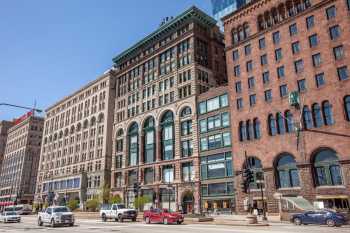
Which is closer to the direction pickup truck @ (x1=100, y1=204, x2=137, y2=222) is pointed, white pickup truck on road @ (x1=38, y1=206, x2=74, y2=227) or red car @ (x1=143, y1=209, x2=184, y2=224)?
the red car

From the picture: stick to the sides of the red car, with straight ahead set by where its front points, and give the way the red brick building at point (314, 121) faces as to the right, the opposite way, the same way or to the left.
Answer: to the right

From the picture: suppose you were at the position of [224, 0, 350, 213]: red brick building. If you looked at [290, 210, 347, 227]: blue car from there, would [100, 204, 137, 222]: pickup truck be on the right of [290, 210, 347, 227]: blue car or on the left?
right

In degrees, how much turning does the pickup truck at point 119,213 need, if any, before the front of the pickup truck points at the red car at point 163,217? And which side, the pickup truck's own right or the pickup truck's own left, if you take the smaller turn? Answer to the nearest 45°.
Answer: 0° — it already faces it

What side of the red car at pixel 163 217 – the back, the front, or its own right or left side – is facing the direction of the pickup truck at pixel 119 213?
back

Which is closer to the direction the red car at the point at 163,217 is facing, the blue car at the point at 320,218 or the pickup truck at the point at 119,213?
the blue car

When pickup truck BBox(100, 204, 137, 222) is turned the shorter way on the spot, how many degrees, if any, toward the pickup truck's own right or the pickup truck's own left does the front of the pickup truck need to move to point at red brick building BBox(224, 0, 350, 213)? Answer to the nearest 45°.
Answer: approximately 45° to the pickup truck's own left

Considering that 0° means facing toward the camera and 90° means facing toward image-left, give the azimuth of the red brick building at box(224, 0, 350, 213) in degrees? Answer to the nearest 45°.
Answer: approximately 45°

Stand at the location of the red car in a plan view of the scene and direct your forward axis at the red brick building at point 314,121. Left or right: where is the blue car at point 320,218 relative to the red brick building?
right

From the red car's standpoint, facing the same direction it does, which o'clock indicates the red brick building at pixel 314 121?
The red brick building is roughly at 10 o'clock from the red car.

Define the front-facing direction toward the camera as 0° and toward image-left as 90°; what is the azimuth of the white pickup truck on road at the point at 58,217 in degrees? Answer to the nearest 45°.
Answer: approximately 315°

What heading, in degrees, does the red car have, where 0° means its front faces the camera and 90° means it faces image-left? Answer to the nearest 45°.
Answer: approximately 315°
